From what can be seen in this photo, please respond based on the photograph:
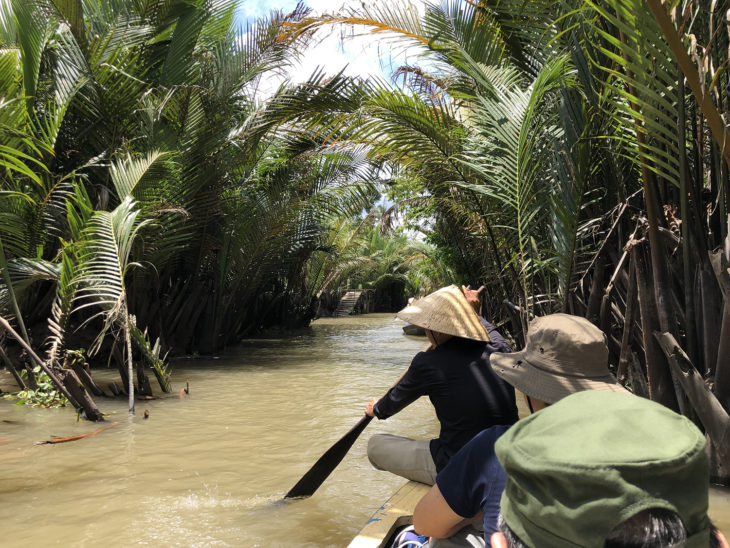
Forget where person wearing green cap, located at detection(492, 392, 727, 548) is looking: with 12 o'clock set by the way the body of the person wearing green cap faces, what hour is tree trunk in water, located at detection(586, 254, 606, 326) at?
The tree trunk in water is roughly at 12 o'clock from the person wearing green cap.

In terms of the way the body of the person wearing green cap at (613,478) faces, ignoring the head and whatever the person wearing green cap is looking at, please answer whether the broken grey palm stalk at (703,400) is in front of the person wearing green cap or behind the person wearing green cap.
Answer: in front

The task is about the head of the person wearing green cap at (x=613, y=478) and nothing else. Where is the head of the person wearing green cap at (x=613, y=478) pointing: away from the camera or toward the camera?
away from the camera

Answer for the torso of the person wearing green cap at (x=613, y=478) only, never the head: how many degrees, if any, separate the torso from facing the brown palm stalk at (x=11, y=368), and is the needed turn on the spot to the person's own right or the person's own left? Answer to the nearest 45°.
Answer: approximately 45° to the person's own left

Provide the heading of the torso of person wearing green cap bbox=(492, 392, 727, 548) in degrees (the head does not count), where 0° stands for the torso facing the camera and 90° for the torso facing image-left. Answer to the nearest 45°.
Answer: approximately 180°

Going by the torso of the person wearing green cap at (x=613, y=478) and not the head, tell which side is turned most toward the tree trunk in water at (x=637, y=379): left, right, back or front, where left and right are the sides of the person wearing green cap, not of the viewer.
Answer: front

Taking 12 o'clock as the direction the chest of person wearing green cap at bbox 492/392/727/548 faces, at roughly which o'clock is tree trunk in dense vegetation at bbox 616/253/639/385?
The tree trunk in dense vegetation is roughly at 12 o'clock from the person wearing green cap.

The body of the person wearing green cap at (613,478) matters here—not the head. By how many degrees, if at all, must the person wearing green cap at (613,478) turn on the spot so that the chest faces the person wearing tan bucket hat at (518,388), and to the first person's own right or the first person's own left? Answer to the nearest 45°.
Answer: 0° — they already face them
